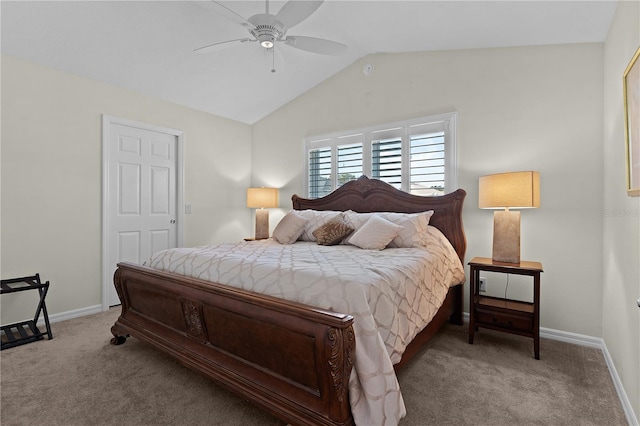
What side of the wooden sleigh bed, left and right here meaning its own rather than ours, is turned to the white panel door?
right

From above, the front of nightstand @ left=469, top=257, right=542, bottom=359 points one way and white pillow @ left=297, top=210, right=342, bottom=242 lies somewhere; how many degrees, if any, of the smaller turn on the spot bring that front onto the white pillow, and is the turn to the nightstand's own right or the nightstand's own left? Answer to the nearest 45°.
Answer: approximately 45° to the nightstand's own right

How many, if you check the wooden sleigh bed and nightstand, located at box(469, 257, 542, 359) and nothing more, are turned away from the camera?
0

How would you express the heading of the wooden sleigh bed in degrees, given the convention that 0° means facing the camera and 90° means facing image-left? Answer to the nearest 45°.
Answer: approximately 45°

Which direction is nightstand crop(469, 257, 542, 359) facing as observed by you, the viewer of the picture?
facing the viewer and to the left of the viewer

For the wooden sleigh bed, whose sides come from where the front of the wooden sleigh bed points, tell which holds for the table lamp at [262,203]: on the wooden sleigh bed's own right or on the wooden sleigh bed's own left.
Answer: on the wooden sleigh bed's own right
